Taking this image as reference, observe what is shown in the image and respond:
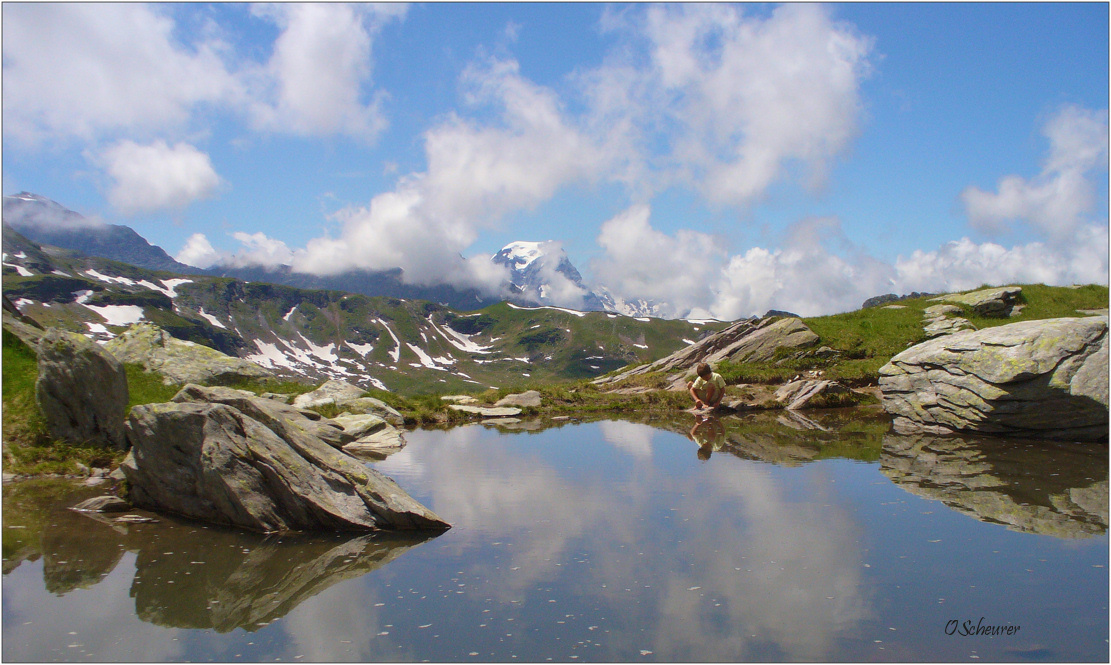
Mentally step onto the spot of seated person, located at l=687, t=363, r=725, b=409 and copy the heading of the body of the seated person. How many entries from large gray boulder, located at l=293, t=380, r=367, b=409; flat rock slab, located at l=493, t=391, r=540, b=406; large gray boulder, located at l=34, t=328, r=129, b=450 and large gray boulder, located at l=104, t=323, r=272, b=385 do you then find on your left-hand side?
0

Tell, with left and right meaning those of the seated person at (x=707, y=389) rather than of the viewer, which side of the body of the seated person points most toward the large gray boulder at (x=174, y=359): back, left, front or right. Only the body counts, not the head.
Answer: right

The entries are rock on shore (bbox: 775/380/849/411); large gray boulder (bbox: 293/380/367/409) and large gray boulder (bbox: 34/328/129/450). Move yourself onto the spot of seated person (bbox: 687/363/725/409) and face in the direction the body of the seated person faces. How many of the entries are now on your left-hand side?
1

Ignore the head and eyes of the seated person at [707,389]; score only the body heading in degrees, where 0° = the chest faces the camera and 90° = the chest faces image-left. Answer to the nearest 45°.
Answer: approximately 0°

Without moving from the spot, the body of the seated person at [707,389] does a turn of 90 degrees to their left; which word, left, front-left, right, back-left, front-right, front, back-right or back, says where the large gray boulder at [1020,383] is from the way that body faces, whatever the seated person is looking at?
front-right

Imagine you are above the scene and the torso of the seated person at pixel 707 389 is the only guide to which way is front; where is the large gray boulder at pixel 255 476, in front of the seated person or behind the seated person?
in front

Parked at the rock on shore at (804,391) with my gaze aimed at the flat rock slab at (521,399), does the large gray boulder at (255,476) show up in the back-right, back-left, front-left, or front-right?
front-left

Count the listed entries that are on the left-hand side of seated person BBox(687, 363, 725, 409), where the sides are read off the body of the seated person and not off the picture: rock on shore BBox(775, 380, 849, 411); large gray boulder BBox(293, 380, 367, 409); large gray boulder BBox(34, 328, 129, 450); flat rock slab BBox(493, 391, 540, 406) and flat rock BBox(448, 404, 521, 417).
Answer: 1

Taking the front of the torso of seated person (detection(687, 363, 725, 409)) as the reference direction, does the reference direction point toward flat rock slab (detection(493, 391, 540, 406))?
no

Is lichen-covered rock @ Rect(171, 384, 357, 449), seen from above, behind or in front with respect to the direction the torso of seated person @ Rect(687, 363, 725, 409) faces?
in front

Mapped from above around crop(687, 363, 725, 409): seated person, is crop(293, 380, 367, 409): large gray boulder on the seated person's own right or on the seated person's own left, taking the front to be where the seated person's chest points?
on the seated person's own right

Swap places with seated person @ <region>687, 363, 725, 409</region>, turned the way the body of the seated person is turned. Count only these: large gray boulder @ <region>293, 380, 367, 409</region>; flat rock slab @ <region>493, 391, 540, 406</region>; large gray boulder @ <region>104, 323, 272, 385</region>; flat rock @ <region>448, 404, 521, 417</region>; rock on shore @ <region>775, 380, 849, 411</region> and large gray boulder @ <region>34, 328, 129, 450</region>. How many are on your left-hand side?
1

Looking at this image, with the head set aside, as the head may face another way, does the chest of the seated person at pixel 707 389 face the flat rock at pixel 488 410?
no

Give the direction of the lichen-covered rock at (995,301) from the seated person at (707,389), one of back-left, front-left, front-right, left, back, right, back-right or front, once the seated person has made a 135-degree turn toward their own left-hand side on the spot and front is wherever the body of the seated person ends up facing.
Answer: front
